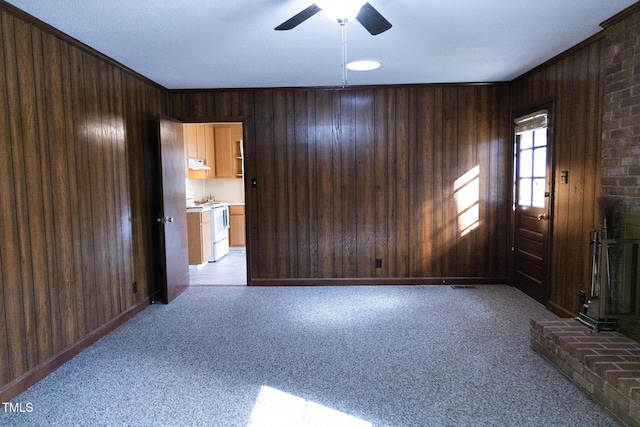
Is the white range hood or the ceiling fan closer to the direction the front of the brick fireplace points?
the ceiling fan

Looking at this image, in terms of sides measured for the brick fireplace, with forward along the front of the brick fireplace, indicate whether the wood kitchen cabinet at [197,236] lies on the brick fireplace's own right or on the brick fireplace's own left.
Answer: on the brick fireplace's own right

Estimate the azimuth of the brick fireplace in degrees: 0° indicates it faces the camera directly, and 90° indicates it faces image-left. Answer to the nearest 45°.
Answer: approximately 45°

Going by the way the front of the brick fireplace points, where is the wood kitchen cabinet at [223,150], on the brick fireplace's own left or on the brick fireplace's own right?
on the brick fireplace's own right

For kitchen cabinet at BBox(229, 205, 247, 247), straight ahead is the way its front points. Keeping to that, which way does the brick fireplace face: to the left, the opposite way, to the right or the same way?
to the right

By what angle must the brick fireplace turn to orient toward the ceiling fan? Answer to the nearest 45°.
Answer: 0° — it already faces it

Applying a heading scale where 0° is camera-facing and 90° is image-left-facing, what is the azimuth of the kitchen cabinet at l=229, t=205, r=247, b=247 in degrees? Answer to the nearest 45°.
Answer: approximately 0°

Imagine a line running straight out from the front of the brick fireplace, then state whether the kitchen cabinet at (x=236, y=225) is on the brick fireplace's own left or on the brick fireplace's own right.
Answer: on the brick fireplace's own right

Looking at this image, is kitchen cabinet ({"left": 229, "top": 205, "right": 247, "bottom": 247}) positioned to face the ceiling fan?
yes
